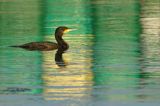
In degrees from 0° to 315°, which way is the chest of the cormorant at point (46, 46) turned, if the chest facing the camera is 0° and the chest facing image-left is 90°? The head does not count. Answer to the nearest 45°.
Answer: approximately 270°
